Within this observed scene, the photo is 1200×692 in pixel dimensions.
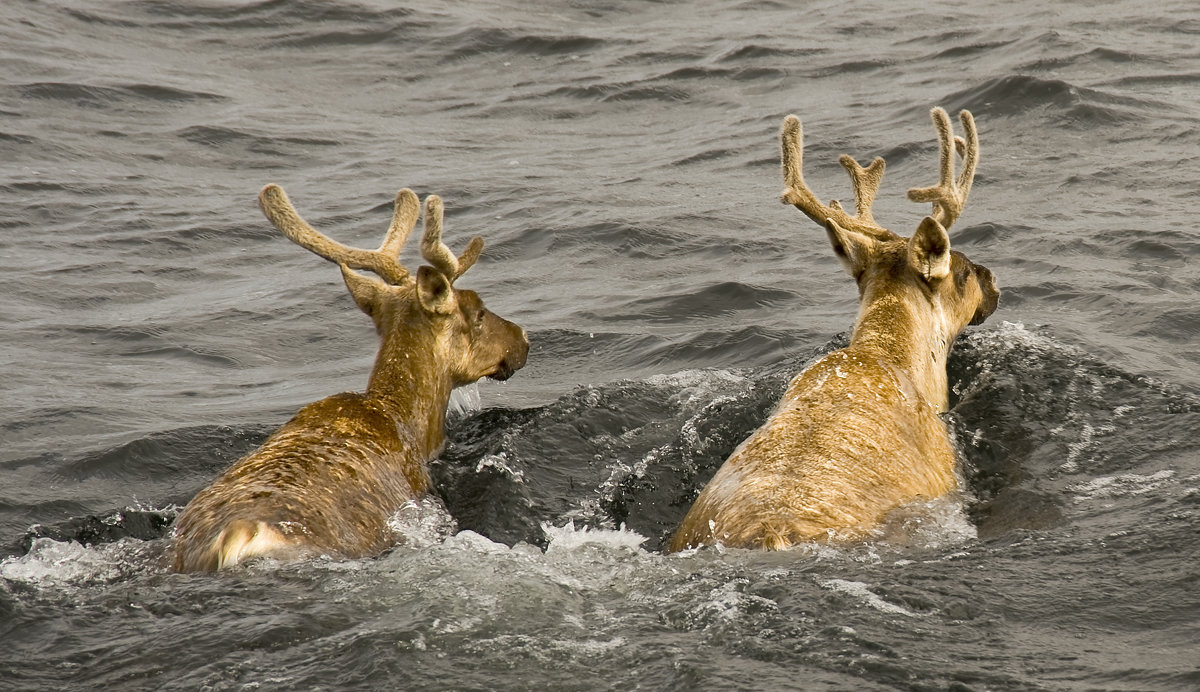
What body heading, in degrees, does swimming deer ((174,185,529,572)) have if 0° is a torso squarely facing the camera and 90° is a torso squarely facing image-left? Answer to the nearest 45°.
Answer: approximately 225°

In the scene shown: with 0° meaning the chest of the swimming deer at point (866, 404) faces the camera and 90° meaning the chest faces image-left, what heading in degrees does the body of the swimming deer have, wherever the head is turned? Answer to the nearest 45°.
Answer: approximately 225°

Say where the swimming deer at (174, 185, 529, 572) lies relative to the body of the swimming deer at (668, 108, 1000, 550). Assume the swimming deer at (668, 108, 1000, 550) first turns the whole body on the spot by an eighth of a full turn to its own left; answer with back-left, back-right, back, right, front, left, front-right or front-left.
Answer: left
